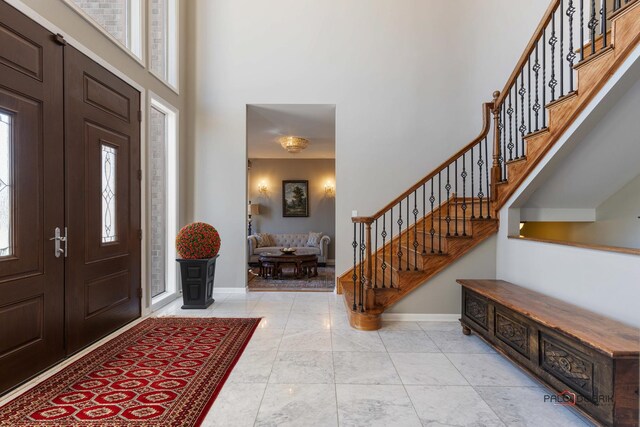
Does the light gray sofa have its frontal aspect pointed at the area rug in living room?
yes

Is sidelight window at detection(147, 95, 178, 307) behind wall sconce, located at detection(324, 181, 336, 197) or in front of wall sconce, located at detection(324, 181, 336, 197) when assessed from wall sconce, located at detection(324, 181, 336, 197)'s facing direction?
in front

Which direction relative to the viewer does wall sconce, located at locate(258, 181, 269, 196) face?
toward the camera

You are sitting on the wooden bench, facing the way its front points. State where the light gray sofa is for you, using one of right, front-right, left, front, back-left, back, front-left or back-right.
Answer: right

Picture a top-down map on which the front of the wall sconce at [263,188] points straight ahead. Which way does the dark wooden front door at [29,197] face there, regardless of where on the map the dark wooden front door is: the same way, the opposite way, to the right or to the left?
to the left

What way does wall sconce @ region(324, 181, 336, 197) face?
toward the camera

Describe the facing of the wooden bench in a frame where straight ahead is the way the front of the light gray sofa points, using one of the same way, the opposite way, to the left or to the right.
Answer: to the right

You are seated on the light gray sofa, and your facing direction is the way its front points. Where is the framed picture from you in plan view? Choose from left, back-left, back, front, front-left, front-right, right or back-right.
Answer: back

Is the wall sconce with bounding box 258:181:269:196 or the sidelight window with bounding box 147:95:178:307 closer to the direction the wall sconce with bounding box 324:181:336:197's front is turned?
the sidelight window

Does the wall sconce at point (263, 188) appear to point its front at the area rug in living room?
yes

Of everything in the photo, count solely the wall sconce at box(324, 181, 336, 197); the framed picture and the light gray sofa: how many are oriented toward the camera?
3
